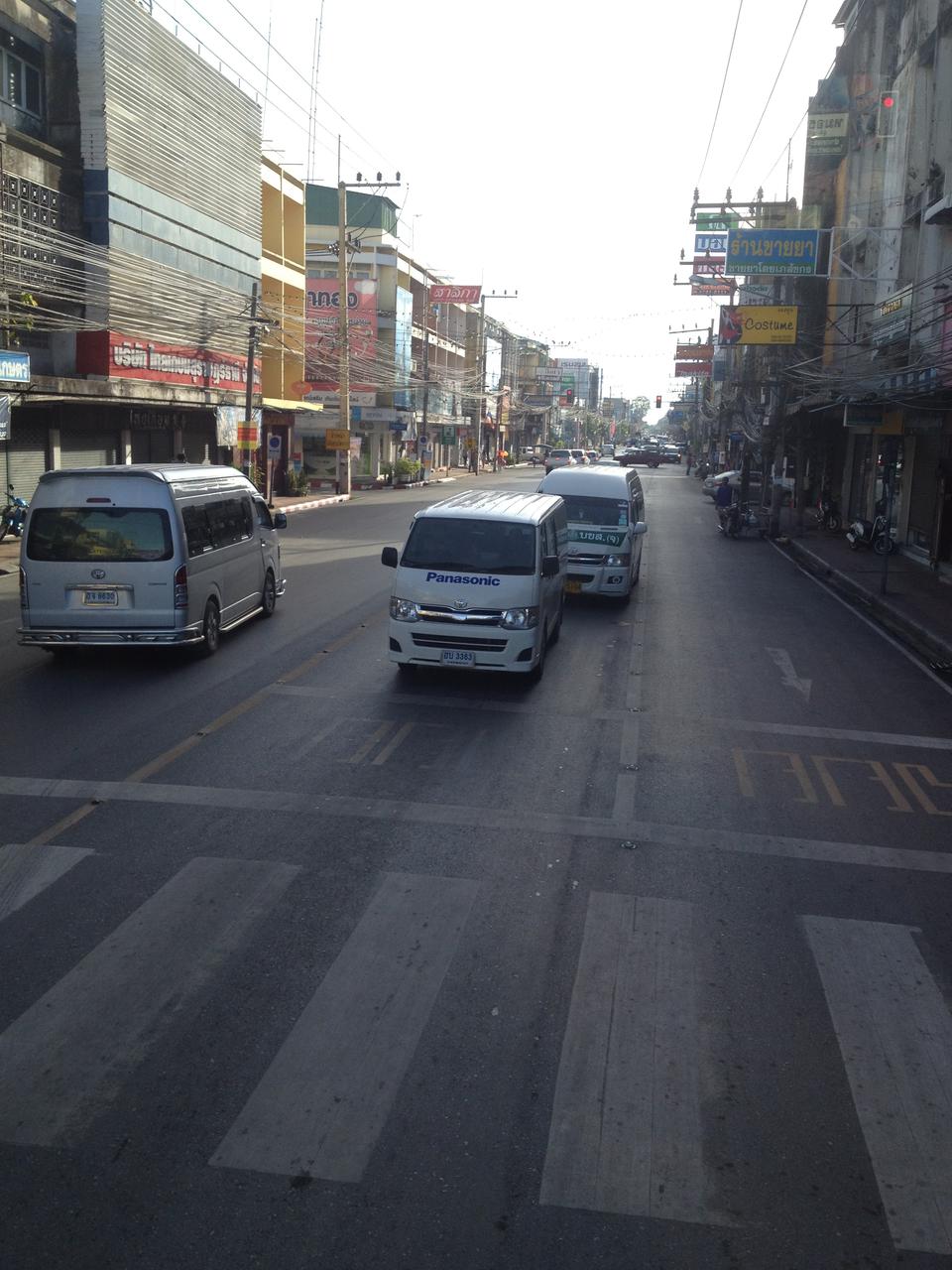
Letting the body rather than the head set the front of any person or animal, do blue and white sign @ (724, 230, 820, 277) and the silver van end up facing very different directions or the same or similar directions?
very different directions

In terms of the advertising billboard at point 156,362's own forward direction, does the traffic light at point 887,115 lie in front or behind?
in front

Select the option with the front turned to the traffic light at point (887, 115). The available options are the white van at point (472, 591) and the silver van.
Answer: the silver van

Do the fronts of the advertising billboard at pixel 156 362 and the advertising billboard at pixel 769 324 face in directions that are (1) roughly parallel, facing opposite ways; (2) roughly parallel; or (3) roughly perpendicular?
roughly perpendicular

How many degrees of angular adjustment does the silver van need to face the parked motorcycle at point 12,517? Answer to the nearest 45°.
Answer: approximately 45° to its left

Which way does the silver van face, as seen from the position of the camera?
facing away from the viewer and to the right of the viewer

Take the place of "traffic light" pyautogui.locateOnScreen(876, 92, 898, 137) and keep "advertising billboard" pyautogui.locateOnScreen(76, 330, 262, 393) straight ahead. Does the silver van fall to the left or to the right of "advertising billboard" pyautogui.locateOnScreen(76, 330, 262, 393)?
left

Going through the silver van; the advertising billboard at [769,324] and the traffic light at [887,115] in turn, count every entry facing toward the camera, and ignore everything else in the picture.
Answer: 2

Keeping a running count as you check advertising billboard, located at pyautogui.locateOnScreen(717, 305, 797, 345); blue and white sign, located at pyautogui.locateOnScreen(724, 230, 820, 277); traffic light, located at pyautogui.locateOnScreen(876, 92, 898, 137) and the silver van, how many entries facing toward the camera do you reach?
3

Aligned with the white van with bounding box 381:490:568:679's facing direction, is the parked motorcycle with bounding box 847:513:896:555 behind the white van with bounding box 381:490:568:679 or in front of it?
behind
